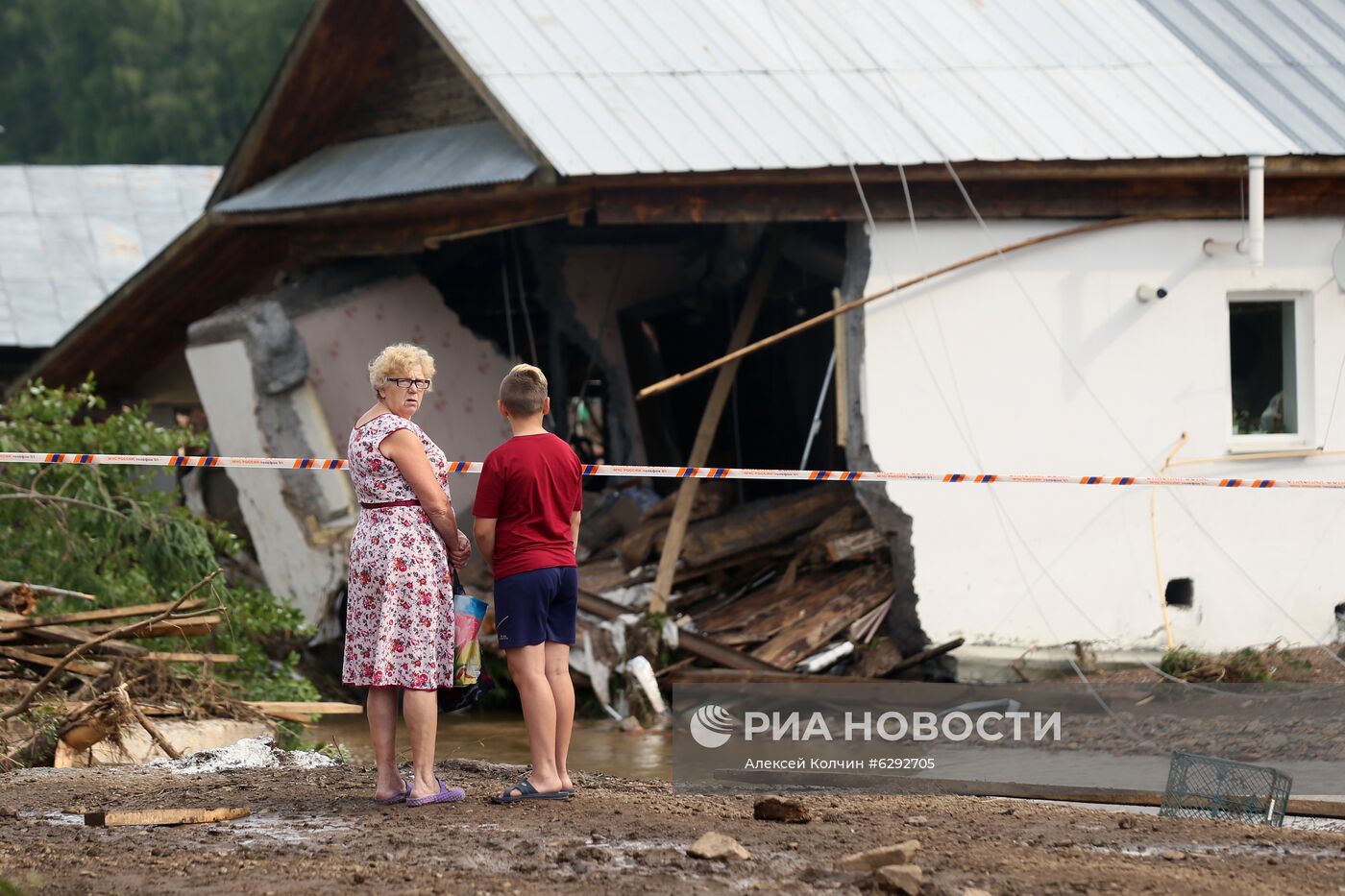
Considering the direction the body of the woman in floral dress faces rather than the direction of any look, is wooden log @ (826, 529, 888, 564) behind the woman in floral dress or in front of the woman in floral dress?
in front

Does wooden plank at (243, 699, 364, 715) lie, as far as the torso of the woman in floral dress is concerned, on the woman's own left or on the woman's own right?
on the woman's own left

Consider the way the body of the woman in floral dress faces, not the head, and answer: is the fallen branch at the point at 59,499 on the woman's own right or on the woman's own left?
on the woman's own left

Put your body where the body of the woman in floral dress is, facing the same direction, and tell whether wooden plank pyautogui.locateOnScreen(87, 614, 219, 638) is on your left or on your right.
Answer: on your left

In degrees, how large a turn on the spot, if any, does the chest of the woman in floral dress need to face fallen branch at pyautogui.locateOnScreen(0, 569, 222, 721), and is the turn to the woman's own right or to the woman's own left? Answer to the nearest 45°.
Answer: approximately 90° to the woman's own left

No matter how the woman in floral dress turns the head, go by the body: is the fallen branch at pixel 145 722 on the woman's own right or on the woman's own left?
on the woman's own left

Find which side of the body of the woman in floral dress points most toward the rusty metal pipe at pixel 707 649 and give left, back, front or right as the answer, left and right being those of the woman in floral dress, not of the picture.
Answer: front

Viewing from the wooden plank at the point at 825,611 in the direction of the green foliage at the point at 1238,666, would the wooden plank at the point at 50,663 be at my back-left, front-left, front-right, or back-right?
back-right

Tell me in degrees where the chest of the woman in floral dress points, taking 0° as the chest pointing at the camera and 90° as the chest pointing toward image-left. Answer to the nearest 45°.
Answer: approximately 225°

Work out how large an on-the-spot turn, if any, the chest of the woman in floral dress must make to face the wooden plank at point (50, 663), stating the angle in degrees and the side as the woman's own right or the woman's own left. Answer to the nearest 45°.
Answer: approximately 90° to the woman's own left
